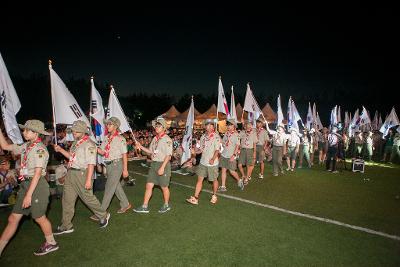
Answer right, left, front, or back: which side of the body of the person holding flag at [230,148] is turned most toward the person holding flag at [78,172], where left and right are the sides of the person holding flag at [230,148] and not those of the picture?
front

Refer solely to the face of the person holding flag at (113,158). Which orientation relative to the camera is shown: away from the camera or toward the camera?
toward the camera

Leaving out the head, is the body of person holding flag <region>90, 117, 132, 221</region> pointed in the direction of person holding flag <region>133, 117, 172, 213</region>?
no

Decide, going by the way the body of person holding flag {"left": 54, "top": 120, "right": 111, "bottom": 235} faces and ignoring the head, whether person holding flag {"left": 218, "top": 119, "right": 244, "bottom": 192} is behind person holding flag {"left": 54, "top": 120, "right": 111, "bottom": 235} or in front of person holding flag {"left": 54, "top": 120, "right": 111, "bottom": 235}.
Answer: behind

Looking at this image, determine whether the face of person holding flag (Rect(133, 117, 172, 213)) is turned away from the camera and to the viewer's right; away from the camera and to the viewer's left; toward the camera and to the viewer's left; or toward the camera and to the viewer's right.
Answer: toward the camera and to the viewer's left

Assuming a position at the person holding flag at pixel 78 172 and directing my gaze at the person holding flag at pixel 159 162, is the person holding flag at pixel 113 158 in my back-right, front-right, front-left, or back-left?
front-left

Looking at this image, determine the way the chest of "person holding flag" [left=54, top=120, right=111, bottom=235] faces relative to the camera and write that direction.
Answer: to the viewer's left

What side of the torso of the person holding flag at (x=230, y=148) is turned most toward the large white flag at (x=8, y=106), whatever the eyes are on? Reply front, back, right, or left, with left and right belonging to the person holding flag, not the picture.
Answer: front

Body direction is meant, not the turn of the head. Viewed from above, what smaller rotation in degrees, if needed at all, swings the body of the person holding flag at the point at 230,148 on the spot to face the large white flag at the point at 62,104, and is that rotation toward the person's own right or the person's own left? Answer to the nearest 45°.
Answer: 0° — they already face it

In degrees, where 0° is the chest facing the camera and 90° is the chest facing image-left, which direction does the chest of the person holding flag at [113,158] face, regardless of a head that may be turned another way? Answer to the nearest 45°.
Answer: approximately 45°

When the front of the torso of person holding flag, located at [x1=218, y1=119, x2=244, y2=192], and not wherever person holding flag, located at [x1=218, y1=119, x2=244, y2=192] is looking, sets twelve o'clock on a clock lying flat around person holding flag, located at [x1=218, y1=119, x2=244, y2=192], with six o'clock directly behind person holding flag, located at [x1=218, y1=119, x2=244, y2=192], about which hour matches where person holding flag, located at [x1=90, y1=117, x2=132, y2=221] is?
person holding flag, located at [x1=90, y1=117, x2=132, y2=221] is roughly at 12 o'clock from person holding flag, located at [x1=218, y1=119, x2=244, y2=192].

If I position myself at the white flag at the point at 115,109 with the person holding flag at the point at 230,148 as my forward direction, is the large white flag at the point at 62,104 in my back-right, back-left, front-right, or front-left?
back-right

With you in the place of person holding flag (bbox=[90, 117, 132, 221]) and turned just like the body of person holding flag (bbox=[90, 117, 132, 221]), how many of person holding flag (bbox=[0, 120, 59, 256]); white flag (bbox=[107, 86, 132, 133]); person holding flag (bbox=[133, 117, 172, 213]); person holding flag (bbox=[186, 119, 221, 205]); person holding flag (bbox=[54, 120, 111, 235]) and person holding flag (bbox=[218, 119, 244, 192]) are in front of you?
2

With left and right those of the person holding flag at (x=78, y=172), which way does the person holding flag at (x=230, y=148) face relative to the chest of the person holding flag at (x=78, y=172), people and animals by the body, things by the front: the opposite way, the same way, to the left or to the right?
the same way

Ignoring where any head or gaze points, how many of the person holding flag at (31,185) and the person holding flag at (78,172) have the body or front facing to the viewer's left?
2

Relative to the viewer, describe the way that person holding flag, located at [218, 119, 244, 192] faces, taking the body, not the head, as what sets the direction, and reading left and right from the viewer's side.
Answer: facing the viewer and to the left of the viewer

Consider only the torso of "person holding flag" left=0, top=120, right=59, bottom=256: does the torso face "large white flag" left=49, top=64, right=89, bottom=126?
no

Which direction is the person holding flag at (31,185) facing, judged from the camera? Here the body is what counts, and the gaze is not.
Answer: to the viewer's left

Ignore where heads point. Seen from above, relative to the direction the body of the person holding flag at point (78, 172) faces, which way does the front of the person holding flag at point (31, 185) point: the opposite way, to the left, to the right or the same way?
the same way

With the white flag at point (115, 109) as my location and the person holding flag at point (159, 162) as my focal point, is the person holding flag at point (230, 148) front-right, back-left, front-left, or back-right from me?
front-left
